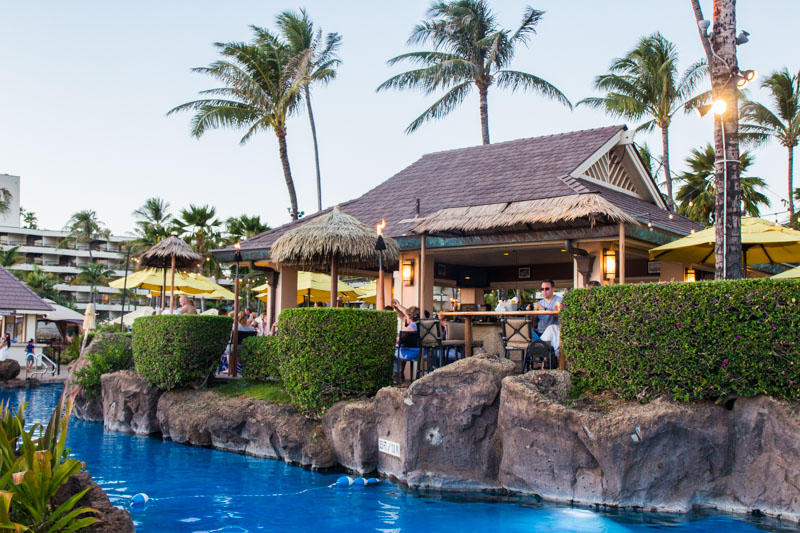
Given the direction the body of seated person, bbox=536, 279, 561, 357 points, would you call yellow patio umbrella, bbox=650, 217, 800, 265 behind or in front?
behind

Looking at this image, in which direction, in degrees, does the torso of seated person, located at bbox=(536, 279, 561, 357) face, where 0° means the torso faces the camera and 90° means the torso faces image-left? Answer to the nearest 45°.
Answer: approximately 45°

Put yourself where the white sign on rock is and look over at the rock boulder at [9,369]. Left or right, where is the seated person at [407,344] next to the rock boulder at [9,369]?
right

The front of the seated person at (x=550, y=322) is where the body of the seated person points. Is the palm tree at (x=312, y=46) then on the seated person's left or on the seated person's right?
on the seated person's right

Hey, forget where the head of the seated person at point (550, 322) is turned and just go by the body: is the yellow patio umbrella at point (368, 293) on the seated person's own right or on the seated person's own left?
on the seated person's own right

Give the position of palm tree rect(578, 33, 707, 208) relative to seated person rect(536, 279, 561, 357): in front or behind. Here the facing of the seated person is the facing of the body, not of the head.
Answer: behind

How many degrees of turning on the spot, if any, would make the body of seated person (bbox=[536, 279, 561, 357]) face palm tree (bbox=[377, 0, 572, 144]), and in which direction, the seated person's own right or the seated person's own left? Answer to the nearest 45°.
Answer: approximately 135° to the seated person's own right

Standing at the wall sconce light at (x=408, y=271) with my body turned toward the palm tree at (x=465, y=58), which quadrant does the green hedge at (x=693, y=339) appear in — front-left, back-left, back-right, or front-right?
back-right

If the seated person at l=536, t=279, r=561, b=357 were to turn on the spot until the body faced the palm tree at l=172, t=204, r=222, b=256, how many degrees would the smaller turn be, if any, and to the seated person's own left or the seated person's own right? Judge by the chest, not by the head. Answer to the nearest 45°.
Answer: approximately 90° to the seated person's own right

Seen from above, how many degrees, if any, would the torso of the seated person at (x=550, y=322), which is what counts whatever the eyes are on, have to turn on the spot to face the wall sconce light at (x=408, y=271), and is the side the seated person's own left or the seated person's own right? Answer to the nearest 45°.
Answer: approximately 90° to the seated person's own right
